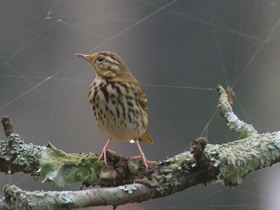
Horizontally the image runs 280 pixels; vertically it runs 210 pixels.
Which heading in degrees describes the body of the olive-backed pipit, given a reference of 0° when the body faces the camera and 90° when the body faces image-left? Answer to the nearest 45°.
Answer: approximately 45°
